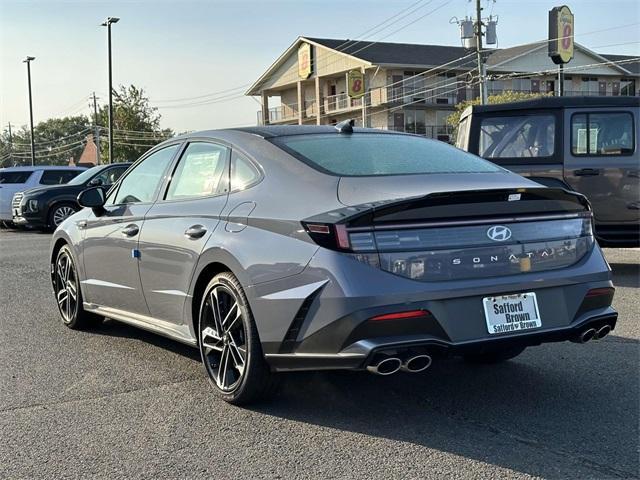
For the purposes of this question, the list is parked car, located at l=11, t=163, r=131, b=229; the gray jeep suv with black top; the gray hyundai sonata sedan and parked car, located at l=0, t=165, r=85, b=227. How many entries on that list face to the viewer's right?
1

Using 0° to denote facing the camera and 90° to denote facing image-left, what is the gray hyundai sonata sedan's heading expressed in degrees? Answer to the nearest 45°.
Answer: approximately 135°

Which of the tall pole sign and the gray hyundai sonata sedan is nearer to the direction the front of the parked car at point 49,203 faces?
the gray hyundai sonata sedan

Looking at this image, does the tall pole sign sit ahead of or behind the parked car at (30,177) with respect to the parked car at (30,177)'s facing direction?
behind

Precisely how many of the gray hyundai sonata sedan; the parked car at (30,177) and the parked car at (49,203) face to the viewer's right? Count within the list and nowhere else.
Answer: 0

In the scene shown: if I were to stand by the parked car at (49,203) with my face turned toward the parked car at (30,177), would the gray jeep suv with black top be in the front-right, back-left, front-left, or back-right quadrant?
back-right

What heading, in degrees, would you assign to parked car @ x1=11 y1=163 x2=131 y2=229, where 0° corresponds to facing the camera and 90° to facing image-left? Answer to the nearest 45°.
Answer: approximately 45°

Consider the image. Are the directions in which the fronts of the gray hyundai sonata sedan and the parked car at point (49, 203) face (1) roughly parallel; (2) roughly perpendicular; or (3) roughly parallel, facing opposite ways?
roughly perpendicular
